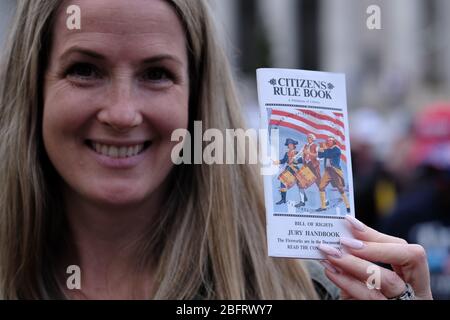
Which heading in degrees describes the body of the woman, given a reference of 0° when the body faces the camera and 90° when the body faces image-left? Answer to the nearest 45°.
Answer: approximately 0°

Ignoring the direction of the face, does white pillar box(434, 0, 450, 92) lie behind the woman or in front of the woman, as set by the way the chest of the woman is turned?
behind

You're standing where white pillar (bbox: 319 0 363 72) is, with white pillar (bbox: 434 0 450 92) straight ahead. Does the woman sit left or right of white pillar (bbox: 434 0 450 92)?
right

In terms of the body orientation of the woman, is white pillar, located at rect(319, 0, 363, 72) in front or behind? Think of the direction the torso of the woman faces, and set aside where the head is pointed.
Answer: behind

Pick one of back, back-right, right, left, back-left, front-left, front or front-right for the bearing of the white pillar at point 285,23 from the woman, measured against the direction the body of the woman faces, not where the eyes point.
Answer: back

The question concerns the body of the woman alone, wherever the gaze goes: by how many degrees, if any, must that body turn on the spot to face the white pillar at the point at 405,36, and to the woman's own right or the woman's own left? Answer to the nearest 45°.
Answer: approximately 180°

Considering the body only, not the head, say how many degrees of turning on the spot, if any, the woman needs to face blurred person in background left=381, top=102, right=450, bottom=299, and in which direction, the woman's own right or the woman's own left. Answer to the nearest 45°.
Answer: approximately 135° to the woman's own left
